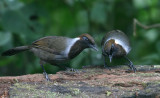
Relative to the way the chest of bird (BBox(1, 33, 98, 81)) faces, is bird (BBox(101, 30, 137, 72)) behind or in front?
in front

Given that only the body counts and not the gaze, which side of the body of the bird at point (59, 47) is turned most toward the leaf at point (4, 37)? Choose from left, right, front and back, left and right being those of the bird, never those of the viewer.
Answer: back

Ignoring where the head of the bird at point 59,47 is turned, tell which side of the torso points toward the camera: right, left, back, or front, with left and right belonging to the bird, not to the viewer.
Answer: right
